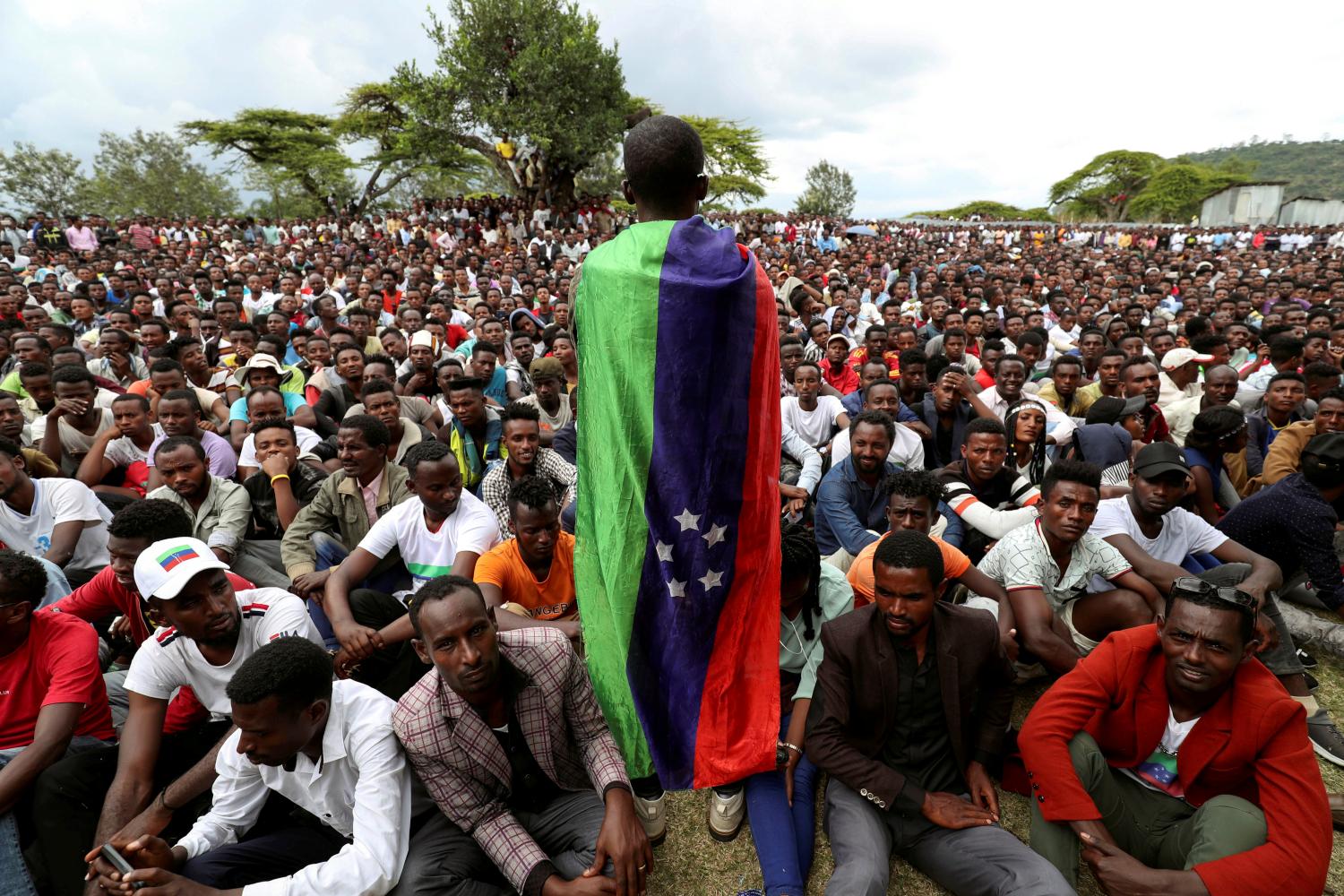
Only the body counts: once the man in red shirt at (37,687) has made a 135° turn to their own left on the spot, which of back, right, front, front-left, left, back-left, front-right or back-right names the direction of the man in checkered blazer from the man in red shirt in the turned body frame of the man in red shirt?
front-right

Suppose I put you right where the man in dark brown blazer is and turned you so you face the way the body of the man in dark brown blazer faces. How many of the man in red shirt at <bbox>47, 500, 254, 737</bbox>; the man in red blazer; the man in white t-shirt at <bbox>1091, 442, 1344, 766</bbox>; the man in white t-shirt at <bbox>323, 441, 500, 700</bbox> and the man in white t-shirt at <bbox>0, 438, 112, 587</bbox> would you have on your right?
3

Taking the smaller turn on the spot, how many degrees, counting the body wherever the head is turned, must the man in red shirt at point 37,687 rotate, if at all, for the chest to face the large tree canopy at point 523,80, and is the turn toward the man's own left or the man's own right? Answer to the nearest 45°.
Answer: approximately 180°

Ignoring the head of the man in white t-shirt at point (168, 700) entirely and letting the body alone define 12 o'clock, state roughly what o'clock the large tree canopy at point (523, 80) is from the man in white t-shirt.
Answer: The large tree canopy is roughly at 7 o'clock from the man in white t-shirt.

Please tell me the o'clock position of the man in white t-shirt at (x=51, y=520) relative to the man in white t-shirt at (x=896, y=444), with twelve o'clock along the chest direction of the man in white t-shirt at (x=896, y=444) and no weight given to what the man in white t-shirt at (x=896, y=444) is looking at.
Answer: the man in white t-shirt at (x=51, y=520) is roughly at 2 o'clock from the man in white t-shirt at (x=896, y=444).

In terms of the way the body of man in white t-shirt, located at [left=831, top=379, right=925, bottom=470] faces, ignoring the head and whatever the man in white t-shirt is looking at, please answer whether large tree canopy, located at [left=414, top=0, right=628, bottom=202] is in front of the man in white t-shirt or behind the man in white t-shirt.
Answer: behind

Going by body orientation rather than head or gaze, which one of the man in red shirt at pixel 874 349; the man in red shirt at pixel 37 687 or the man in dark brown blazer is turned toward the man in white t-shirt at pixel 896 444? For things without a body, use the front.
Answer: the man in red shirt at pixel 874 349
